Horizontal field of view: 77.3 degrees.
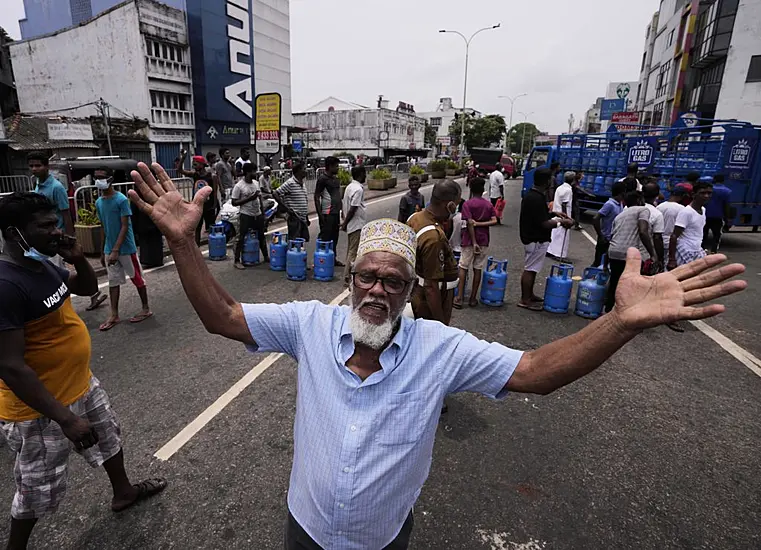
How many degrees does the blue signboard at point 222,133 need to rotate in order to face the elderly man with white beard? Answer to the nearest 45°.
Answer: approximately 45° to its right

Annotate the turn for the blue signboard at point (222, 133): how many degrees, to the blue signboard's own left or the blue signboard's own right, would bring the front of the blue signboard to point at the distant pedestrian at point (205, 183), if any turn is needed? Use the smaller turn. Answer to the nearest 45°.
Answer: approximately 45° to the blue signboard's own right

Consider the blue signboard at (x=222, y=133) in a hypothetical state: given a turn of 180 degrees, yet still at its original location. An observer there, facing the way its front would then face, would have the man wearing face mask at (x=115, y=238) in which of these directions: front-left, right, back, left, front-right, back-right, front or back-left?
back-left

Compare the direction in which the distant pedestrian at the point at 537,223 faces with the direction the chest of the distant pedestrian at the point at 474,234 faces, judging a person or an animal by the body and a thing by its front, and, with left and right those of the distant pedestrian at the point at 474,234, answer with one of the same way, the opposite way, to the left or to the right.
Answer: to the right
